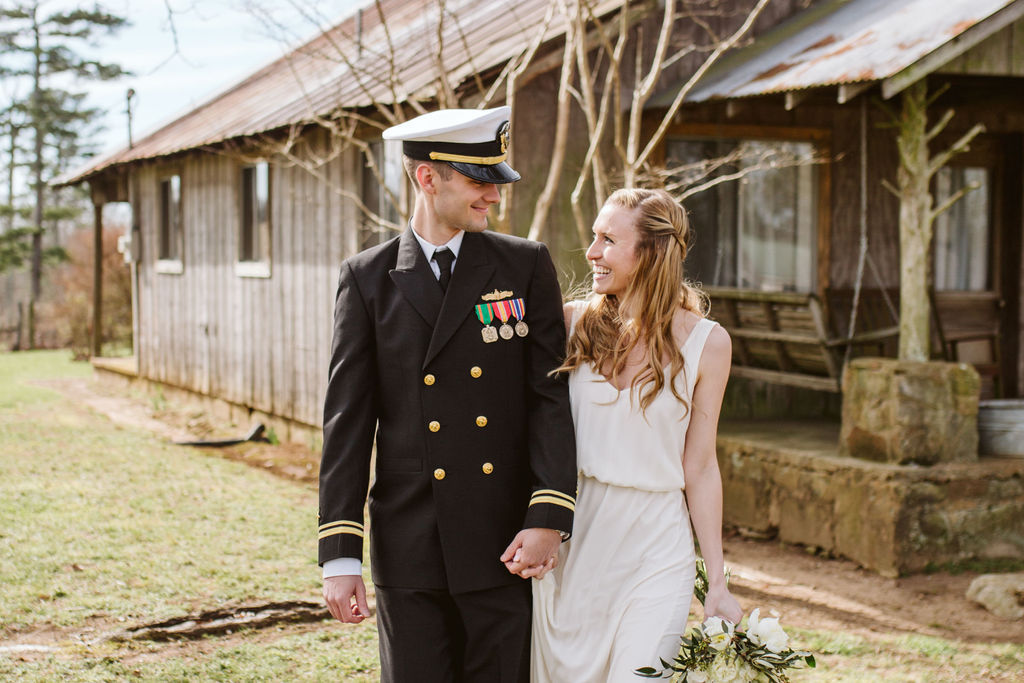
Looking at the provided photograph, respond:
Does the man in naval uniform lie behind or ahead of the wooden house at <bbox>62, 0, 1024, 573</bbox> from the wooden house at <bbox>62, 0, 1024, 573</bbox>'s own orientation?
ahead

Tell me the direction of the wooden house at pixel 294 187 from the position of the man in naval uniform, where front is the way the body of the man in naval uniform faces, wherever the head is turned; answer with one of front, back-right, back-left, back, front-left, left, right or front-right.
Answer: back

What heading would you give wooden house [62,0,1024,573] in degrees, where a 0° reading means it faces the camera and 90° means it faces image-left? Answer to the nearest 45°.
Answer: approximately 45°

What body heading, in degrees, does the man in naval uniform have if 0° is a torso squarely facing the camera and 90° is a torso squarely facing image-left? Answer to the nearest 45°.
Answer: approximately 0°
